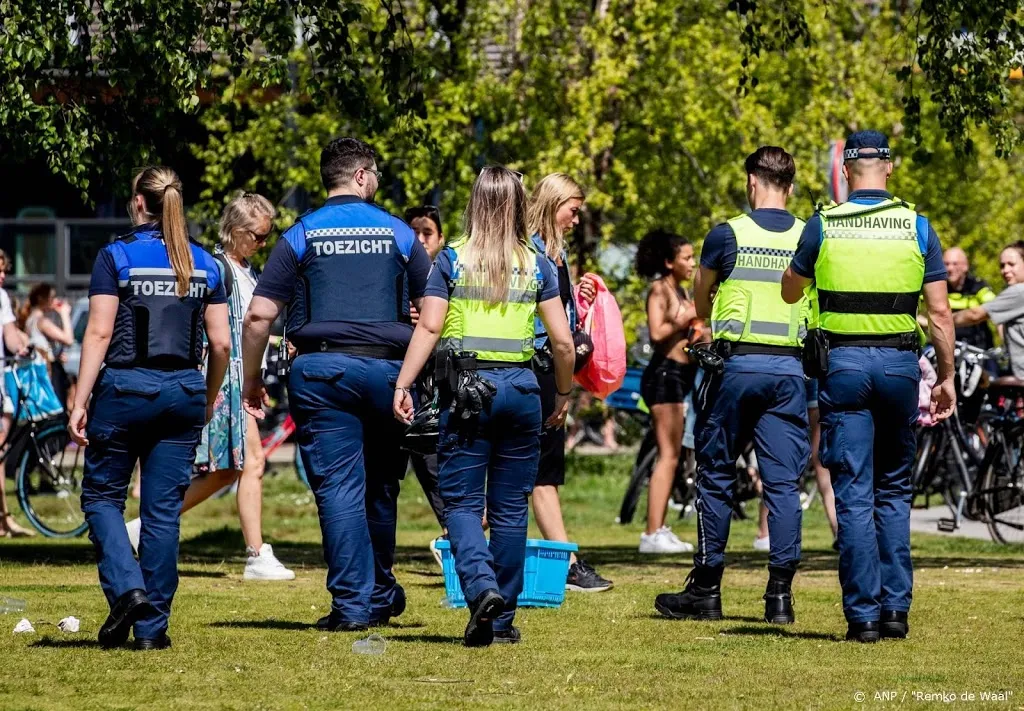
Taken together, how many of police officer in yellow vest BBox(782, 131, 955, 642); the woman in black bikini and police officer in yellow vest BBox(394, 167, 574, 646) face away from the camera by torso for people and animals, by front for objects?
2

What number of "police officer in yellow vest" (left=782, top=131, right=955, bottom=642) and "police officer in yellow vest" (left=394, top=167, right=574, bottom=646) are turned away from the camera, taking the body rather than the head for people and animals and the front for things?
2

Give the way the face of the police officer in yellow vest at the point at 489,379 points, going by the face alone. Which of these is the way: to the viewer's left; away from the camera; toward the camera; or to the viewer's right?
away from the camera

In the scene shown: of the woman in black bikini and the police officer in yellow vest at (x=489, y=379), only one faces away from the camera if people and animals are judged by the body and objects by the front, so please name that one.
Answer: the police officer in yellow vest

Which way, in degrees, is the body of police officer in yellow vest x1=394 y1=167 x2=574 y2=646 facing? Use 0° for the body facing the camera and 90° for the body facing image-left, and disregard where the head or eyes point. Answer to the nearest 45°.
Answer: approximately 180°

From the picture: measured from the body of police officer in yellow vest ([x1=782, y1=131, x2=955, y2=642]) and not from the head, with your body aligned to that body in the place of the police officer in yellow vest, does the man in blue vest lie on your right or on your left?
on your left

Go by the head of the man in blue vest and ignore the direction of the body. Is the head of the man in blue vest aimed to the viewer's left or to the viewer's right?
to the viewer's right

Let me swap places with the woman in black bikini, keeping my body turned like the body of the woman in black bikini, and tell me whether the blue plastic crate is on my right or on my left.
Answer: on my right

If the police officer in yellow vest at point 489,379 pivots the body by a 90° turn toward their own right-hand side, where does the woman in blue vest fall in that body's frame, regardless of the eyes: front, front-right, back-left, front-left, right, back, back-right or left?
back

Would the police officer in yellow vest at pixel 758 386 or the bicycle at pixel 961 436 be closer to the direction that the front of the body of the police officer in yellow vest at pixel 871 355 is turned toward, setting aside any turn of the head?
the bicycle

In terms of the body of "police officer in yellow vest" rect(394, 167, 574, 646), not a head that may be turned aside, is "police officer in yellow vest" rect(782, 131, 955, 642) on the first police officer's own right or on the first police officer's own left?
on the first police officer's own right

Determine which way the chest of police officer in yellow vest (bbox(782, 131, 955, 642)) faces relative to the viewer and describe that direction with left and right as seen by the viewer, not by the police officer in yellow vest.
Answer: facing away from the viewer

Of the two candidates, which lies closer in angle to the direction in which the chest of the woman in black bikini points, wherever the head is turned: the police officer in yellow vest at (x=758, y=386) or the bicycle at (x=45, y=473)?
the police officer in yellow vest

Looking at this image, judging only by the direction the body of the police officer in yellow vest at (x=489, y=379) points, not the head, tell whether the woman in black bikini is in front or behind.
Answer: in front

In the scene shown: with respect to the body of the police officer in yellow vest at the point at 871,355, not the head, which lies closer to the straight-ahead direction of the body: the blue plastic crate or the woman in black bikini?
the woman in black bikini
